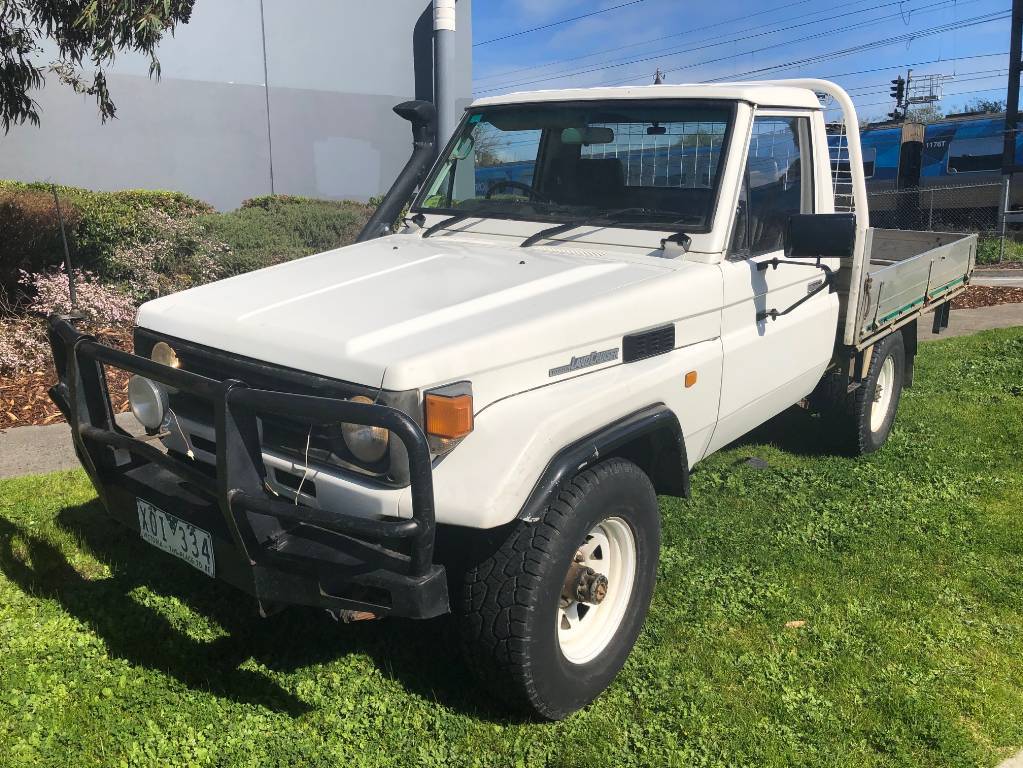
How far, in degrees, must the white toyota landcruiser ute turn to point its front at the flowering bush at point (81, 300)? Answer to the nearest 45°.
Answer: approximately 90° to its right

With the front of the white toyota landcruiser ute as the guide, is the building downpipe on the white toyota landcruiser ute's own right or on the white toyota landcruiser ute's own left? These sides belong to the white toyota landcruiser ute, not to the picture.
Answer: on the white toyota landcruiser ute's own right

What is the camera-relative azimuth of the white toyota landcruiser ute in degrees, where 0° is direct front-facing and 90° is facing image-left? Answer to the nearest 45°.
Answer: approximately 45°

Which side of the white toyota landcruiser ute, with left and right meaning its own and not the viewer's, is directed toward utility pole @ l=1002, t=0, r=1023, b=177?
back

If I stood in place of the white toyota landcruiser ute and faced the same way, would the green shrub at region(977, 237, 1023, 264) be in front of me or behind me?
behind

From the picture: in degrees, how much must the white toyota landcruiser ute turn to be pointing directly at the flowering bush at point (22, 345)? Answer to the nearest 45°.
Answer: approximately 90° to its right
